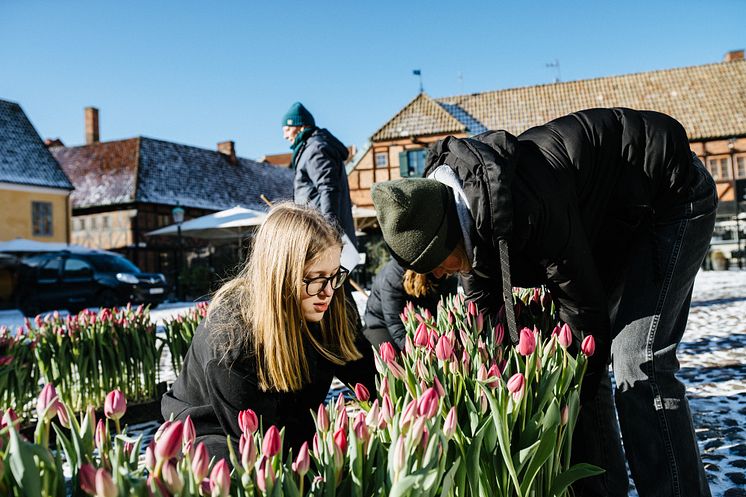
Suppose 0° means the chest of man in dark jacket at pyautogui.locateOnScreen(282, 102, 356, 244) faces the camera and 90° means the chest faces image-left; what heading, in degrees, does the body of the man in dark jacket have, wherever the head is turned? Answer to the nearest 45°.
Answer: approximately 90°

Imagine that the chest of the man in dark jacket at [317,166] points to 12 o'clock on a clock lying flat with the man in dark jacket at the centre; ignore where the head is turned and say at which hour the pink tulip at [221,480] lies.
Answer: The pink tulip is roughly at 9 o'clock from the man in dark jacket.

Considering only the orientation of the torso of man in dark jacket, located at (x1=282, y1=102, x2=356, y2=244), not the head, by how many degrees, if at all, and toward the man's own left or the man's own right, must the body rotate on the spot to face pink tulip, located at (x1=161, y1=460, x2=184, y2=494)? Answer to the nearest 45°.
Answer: approximately 90° to the man's own left

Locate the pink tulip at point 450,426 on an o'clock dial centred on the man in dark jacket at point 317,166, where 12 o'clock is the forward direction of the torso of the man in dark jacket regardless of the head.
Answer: The pink tulip is roughly at 9 o'clock from the man in dark jacket.

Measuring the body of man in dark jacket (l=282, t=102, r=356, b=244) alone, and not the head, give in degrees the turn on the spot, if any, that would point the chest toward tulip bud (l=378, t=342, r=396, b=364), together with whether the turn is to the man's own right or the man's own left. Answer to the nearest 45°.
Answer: approximately 90° to the man's own left

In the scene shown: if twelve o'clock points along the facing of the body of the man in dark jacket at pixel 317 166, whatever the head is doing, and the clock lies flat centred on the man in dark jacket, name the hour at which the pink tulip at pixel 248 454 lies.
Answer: The pink tulip is roughly at 9 o'clock from the man in dark jacket.
